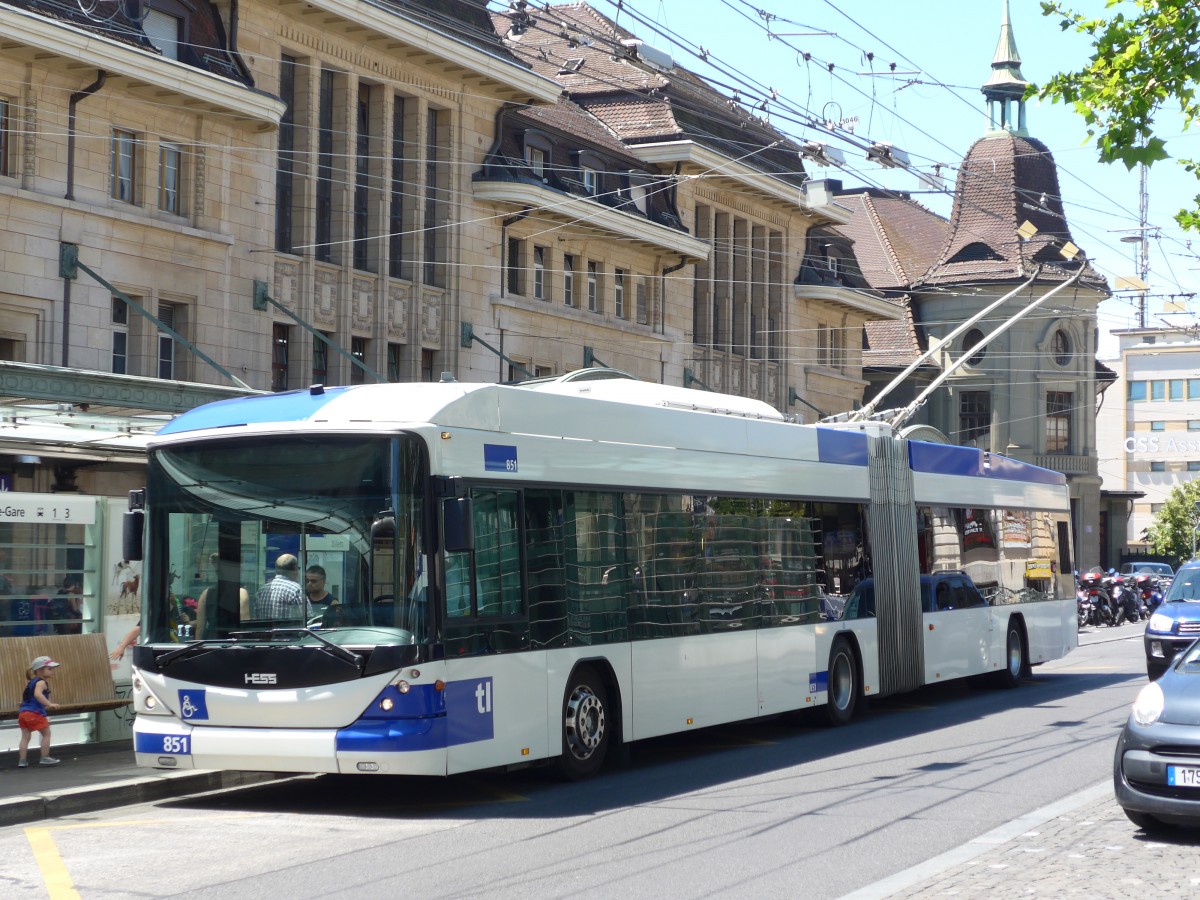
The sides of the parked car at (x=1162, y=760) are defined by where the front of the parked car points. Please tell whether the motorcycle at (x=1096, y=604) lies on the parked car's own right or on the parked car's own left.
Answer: on the parked car's own right

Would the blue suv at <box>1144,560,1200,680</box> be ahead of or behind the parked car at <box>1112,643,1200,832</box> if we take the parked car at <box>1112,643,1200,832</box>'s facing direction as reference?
behind

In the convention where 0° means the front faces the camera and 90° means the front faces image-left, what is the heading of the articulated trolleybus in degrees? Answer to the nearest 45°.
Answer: approximately 45°
